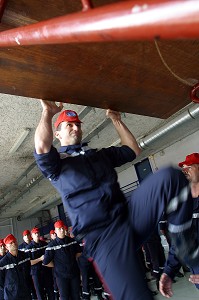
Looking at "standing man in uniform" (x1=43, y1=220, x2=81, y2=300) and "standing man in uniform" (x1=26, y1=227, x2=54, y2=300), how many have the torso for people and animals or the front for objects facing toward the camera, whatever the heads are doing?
2

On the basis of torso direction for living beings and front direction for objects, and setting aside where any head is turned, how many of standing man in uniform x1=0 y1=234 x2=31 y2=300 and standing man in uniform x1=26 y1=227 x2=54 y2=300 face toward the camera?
2

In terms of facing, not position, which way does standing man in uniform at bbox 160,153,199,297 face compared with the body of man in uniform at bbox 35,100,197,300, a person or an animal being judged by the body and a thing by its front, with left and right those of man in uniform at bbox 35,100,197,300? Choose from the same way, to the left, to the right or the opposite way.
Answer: to the right

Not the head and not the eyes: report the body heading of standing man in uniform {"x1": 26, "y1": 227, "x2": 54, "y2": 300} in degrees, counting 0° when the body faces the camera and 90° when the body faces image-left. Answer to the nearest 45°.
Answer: approximately 0°

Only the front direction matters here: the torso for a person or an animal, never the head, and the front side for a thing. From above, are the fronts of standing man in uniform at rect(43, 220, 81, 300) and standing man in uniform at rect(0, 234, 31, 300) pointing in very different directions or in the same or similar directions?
same or similar directions

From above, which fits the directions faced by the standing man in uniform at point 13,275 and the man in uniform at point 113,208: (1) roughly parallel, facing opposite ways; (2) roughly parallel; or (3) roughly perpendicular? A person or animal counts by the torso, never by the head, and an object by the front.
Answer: roughly parallel

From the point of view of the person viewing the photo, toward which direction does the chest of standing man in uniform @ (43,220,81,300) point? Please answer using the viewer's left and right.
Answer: facing the viewer

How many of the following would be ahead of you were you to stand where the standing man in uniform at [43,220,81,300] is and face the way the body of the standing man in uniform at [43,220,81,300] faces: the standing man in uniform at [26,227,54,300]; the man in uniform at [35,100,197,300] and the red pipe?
2

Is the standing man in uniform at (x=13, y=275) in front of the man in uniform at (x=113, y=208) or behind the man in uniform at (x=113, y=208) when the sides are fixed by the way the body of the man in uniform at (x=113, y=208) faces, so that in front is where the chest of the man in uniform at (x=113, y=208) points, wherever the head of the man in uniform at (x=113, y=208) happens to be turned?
behind

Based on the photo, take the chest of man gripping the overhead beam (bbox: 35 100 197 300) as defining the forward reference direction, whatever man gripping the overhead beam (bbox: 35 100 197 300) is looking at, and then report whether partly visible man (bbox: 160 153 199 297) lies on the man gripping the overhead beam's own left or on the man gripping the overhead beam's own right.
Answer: on the man gripping the overhead beam's own left

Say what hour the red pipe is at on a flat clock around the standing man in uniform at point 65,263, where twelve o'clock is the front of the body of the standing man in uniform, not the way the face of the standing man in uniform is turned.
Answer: The red pipe is roughly at 12 o'clock from the standing man in uniform.

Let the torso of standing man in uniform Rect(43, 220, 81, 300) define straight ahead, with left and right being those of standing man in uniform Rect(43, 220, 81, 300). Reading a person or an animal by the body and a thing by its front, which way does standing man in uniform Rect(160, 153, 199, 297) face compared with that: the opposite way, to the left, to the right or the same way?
to the right
